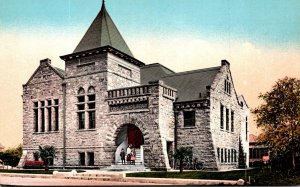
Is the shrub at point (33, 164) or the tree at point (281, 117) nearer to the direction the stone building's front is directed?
the shrub

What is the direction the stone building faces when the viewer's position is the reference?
facing the viewer and to the left of the viewer

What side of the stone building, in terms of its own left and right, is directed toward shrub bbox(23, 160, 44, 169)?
front

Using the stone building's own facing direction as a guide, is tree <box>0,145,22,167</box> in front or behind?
in front

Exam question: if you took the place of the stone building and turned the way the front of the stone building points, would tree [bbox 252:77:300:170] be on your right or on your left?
on your left
